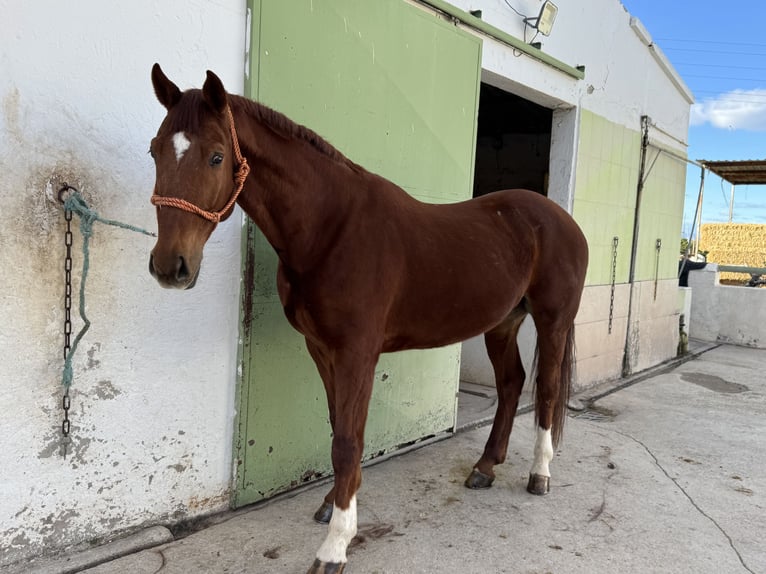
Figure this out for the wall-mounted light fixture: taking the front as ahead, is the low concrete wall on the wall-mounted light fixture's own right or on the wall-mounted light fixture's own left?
on the wall-mounted light fixture's own left

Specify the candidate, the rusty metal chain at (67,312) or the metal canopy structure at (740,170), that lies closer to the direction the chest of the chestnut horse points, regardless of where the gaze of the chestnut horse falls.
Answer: the rusty metal chain

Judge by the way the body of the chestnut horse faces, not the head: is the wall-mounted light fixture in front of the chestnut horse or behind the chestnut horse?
behind

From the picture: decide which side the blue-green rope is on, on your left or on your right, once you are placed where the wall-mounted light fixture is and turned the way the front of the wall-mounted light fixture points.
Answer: on your right

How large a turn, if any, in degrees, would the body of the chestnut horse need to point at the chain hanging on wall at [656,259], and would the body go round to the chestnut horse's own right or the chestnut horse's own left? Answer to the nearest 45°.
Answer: approximately 180°

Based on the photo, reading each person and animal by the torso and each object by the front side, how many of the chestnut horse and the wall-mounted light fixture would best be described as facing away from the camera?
0

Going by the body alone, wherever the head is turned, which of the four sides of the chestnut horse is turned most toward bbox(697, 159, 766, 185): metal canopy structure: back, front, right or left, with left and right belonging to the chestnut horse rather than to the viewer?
back

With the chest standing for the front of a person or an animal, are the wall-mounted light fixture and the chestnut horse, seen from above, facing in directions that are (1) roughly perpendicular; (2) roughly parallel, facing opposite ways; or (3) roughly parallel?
roughly perpendicular

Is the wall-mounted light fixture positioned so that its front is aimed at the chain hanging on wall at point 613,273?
no

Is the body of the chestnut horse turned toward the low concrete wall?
no

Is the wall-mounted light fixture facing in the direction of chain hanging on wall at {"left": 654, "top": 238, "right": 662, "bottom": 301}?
no

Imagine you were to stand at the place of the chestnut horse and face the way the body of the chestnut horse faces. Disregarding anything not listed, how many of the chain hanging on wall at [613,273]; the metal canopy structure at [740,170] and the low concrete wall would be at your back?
3

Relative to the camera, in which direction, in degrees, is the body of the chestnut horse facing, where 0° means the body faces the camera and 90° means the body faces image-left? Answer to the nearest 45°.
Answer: approximately 45°

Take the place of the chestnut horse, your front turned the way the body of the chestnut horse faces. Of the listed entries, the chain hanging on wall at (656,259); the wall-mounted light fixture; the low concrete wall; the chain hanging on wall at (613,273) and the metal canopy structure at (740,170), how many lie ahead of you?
0

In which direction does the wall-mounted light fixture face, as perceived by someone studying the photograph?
facing the viewer and to the right of the viewer

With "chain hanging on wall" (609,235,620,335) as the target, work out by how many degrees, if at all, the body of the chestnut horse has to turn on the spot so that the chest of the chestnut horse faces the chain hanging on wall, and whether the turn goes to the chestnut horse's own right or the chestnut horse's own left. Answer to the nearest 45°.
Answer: approximately 180°
